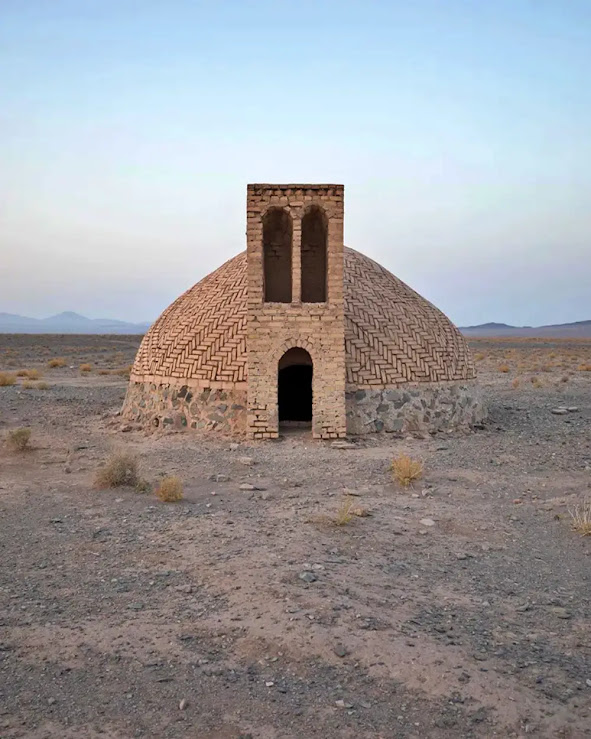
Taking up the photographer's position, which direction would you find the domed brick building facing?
facing the viewer

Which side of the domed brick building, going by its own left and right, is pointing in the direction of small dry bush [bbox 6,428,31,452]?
right

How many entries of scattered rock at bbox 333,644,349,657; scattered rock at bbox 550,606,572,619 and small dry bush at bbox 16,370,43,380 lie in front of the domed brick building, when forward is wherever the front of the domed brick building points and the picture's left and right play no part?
2

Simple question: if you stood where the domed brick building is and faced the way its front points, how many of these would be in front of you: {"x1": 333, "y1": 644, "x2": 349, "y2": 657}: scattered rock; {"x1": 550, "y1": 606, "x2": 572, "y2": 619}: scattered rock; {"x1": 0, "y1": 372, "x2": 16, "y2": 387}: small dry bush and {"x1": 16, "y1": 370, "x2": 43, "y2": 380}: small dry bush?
2

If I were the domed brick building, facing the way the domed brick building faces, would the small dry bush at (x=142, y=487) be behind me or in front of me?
in front

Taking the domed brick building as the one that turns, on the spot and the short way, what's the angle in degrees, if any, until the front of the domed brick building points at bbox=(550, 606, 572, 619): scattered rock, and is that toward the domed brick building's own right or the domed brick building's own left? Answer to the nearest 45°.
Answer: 0° — it already faces it

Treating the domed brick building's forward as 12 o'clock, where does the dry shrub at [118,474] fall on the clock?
The dry shrub is roughly at 1 o'clock from the domed brick building.

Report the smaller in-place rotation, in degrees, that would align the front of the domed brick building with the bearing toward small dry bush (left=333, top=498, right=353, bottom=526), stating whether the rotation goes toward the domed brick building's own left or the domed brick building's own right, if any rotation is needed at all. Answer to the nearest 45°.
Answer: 0° — it already faces it

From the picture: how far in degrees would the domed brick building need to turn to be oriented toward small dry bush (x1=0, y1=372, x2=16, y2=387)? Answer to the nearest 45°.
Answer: approximately 135° to its right

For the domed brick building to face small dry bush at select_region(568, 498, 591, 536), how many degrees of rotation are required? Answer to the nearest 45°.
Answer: approximately 45° to its left

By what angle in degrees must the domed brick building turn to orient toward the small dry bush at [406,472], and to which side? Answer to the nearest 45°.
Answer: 0° — it already faces it

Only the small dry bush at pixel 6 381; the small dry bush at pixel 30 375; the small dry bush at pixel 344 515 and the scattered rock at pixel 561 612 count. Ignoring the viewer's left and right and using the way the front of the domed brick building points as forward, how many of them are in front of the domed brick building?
2
